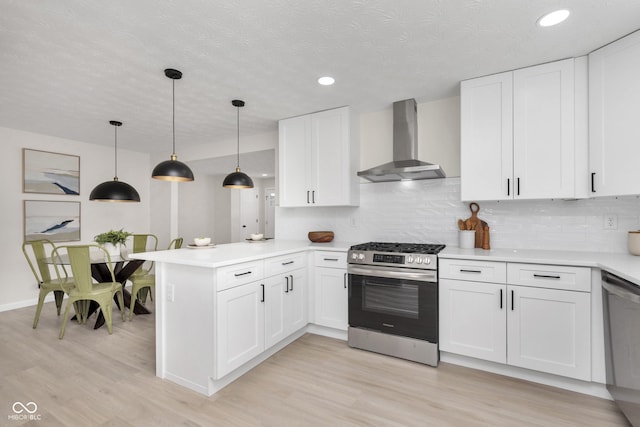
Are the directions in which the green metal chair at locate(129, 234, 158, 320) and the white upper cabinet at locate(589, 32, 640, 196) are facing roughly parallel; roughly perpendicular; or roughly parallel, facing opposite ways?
roughly perpendicular

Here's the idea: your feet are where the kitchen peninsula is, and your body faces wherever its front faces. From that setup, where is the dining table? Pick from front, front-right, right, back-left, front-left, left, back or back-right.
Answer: back

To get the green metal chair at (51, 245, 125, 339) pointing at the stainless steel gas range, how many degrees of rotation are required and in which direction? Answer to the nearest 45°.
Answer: approximately 90° to its right

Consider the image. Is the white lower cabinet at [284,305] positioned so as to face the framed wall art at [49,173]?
no

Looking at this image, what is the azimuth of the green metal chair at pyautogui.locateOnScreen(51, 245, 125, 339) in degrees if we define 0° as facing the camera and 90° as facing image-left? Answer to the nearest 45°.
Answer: approximately 225°

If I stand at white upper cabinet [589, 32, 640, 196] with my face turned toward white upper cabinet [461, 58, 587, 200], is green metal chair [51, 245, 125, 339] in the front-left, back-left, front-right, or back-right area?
front-left

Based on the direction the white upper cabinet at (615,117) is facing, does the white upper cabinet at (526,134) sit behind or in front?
in front

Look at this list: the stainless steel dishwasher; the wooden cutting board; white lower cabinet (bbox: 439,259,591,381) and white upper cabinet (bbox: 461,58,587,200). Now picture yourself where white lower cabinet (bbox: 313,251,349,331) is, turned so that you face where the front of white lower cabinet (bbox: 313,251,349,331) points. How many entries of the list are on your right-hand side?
0

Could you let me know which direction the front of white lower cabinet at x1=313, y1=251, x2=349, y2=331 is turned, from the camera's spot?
facing the viewer and to the left of the viewer

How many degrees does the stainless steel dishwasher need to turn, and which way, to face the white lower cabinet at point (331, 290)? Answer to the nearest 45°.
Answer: approximately 45° to its right

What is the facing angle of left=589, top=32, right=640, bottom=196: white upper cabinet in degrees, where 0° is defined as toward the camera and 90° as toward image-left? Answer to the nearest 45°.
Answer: approximately 45°
